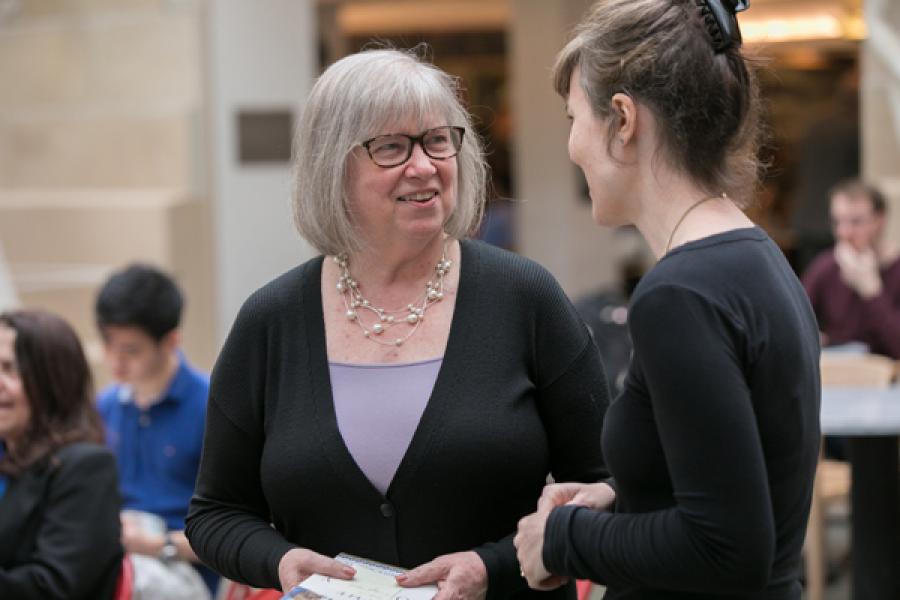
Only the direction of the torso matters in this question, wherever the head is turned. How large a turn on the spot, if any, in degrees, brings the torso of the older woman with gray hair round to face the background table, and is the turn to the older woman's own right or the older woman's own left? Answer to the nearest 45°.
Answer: approximately 135° to the older woman's own left

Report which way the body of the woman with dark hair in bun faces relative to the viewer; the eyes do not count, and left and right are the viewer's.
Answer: facing away from the viewer and to the left of the viewer

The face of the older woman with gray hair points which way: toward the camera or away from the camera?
toward the camera

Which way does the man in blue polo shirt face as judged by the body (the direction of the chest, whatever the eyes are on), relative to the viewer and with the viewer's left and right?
facing the viewer and to the left of the viewer

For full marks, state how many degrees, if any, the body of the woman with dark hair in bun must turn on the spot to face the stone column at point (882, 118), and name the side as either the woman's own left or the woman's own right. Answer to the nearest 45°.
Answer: approximately 45° to the woman's own right

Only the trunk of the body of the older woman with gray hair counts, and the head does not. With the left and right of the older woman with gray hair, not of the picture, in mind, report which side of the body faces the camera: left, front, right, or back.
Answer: front

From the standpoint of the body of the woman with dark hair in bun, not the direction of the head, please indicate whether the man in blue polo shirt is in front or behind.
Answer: in front

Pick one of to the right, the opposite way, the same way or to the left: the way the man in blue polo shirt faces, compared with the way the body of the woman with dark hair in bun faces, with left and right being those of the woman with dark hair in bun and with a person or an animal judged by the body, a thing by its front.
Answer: to the left

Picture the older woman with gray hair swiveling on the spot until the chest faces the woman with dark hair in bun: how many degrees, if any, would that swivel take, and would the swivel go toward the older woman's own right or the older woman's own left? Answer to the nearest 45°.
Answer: approximately 45° to the older woman's own left

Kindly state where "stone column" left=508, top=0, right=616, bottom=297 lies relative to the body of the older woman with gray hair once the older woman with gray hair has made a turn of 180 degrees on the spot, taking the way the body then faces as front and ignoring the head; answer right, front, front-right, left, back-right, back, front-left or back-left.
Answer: front

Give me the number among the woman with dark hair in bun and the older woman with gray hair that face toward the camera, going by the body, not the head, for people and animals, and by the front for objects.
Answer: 1

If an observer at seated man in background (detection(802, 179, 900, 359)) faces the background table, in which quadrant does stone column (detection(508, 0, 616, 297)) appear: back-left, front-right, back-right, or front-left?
back-right

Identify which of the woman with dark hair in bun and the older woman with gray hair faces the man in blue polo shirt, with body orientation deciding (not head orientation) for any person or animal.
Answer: the woman with dark hair in bun

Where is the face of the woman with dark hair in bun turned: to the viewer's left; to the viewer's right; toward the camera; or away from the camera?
to the viewer's left
